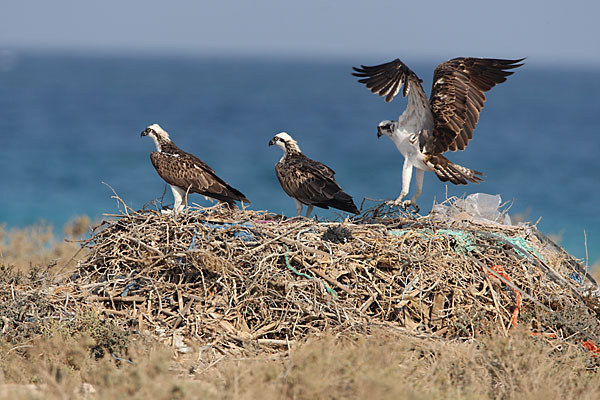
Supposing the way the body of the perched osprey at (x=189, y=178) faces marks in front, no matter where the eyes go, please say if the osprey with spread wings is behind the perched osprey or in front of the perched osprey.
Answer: behind

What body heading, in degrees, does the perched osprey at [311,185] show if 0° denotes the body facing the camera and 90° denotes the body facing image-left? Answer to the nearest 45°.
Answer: approximately 90°

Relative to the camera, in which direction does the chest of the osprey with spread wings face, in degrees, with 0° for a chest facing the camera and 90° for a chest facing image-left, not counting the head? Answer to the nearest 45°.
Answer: approximately 90°

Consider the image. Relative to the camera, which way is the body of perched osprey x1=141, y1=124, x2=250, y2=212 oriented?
to the viewer's left

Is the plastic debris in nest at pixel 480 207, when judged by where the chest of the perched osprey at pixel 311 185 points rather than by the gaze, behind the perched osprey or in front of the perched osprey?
behind

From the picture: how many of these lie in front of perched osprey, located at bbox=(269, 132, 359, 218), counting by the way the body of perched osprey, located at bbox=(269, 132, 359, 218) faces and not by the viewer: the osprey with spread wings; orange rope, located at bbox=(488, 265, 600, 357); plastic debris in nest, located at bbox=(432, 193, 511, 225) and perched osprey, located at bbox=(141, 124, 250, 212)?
1

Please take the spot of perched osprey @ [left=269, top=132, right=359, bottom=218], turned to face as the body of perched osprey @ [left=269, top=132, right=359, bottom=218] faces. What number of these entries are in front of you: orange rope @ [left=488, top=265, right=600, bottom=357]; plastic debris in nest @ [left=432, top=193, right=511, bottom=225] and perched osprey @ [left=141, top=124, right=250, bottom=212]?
1
